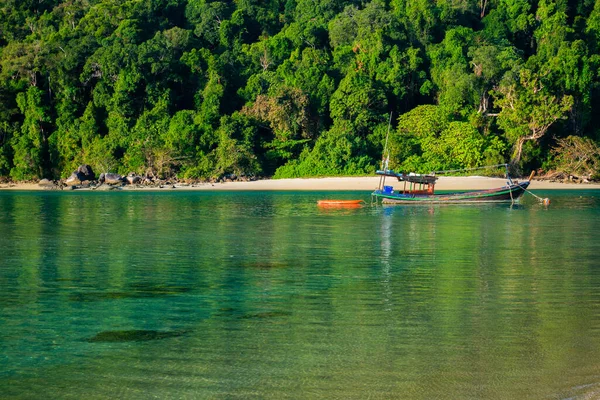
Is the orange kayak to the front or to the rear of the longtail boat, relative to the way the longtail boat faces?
to the rear

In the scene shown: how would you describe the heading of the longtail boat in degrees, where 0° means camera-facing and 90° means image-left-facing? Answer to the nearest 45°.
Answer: approximately 270°
